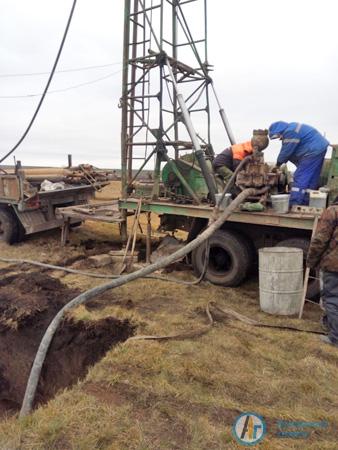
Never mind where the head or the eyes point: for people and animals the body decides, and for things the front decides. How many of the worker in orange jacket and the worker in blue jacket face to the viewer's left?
1

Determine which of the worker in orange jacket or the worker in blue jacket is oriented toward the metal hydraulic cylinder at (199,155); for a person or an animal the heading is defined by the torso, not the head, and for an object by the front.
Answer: the worker in blue jacket

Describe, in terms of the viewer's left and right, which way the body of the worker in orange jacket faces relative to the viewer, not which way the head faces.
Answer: facing to the right of the viewer

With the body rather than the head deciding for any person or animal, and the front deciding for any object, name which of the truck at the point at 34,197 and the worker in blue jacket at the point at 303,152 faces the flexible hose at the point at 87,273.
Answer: the worker in blue jacket

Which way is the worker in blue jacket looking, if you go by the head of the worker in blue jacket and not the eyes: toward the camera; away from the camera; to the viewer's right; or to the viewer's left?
to the viewer's left

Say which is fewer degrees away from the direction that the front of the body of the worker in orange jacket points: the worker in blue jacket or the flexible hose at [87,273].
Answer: the worker in blue jacket

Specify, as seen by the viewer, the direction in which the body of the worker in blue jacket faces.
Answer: to the viewer's left

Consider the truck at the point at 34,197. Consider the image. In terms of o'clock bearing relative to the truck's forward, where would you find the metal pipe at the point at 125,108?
The metal pipe is roughly at 6 o'clock from the truck.

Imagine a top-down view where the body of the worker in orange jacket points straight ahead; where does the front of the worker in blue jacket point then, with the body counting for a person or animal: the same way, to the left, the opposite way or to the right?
the opposite way

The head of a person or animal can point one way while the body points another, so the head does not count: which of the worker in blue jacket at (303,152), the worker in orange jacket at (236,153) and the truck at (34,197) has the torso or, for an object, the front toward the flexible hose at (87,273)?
the worker in blue jacket
